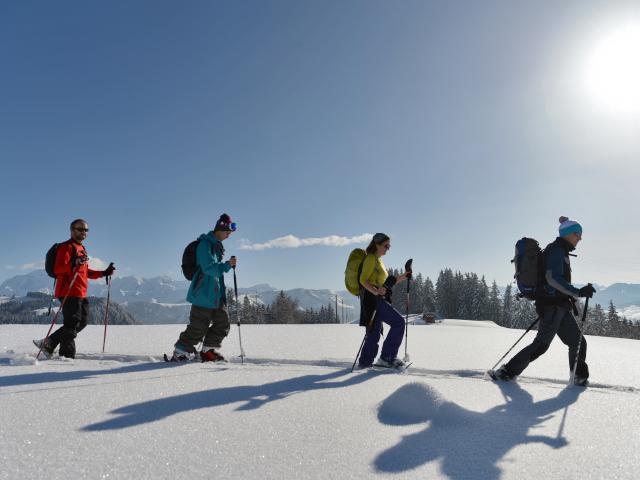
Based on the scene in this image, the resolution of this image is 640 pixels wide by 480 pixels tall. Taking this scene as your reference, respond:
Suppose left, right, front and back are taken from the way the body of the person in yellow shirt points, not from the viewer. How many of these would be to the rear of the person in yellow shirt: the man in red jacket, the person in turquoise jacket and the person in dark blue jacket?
2

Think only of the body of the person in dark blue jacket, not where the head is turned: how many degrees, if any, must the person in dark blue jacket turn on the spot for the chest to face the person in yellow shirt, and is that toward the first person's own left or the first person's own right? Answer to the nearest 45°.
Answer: approximately 180°

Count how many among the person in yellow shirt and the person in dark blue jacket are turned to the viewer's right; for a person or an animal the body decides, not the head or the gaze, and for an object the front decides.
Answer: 2

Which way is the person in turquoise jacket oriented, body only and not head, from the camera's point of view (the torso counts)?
to the viewer's right

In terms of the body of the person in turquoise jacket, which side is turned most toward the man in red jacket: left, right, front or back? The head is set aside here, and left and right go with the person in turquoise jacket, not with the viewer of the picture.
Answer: back

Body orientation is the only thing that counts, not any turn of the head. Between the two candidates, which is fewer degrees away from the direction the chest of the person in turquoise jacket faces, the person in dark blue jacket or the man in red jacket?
the person in dark blue jacket

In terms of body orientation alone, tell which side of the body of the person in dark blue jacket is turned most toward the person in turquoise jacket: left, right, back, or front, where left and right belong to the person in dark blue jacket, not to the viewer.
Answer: back

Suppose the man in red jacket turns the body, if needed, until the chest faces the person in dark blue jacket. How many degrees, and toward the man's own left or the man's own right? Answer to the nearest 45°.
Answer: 0° — they already face them

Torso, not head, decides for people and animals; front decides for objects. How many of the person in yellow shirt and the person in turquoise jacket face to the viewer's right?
2

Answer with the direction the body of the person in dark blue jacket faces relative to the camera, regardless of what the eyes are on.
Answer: to the viewer's right
